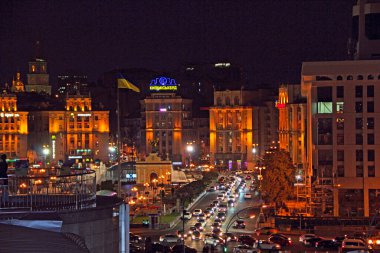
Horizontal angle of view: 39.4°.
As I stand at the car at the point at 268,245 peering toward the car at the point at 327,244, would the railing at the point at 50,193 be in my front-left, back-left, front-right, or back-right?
back-right

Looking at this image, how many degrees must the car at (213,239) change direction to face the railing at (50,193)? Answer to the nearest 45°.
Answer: approximately 45° to its right

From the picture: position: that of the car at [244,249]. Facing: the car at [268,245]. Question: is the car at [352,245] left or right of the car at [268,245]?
right

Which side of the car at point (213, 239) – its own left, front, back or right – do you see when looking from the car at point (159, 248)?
right

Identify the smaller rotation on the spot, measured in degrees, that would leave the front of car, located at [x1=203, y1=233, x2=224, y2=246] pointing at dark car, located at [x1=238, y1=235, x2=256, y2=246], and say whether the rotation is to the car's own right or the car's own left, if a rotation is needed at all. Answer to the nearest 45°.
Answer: approximately 45° to the car's own left

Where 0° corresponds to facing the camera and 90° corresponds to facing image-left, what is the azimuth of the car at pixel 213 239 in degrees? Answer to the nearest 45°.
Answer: approximately 315°
